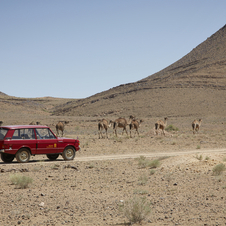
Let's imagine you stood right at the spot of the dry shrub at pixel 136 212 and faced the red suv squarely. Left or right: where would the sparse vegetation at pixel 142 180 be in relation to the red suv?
right

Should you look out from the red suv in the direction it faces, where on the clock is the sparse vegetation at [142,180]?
The sparse vegetation is roughly at 3 o'clock from the red suv.

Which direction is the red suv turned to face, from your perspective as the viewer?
facing away from the viewer and to the right of the viewer

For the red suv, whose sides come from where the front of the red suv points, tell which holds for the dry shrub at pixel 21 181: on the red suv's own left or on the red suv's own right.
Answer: on the red suv's own right

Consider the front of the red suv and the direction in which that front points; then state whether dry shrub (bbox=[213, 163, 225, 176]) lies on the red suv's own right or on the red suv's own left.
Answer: on the red suv's own right
